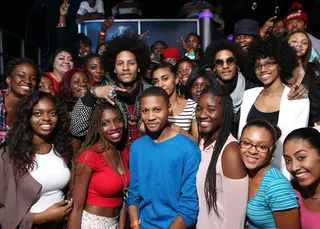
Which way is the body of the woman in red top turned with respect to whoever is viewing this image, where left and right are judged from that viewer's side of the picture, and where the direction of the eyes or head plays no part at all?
facing the viewer and to the right of the viewer

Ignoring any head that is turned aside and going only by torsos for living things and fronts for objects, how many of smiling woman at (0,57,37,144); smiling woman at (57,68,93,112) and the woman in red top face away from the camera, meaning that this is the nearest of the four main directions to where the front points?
0

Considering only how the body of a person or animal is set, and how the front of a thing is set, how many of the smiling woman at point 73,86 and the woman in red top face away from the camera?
0

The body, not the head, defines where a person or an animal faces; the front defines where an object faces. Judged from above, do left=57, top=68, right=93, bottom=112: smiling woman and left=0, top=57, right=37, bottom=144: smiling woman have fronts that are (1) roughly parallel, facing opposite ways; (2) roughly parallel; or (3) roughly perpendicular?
roughly parallel

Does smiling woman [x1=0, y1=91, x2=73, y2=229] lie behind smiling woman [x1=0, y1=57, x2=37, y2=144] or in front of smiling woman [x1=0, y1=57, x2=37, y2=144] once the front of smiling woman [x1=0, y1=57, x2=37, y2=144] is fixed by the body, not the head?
in front

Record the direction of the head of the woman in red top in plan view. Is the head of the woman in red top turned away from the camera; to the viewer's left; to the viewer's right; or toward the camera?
toward the camera

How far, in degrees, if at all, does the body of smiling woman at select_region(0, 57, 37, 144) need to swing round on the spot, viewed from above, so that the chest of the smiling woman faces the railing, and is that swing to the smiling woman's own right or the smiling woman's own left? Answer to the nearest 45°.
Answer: approximately 135° to the smiling woman's own left

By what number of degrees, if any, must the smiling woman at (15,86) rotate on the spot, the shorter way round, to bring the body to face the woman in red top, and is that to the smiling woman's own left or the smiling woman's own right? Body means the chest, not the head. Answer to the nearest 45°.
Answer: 0° — they already face them

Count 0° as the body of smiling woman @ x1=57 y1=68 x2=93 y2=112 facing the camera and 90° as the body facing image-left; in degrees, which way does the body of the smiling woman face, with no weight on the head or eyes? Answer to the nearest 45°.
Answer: approximately 315°

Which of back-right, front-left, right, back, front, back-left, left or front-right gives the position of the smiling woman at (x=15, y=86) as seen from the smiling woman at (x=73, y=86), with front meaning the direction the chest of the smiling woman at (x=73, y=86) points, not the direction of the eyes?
right

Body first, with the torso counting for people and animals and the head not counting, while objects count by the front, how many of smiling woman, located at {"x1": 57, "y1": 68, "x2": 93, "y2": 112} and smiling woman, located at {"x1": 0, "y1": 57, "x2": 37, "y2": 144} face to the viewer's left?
0

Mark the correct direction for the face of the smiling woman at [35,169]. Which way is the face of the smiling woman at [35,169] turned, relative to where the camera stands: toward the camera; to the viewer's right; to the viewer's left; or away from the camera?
toward the camera
